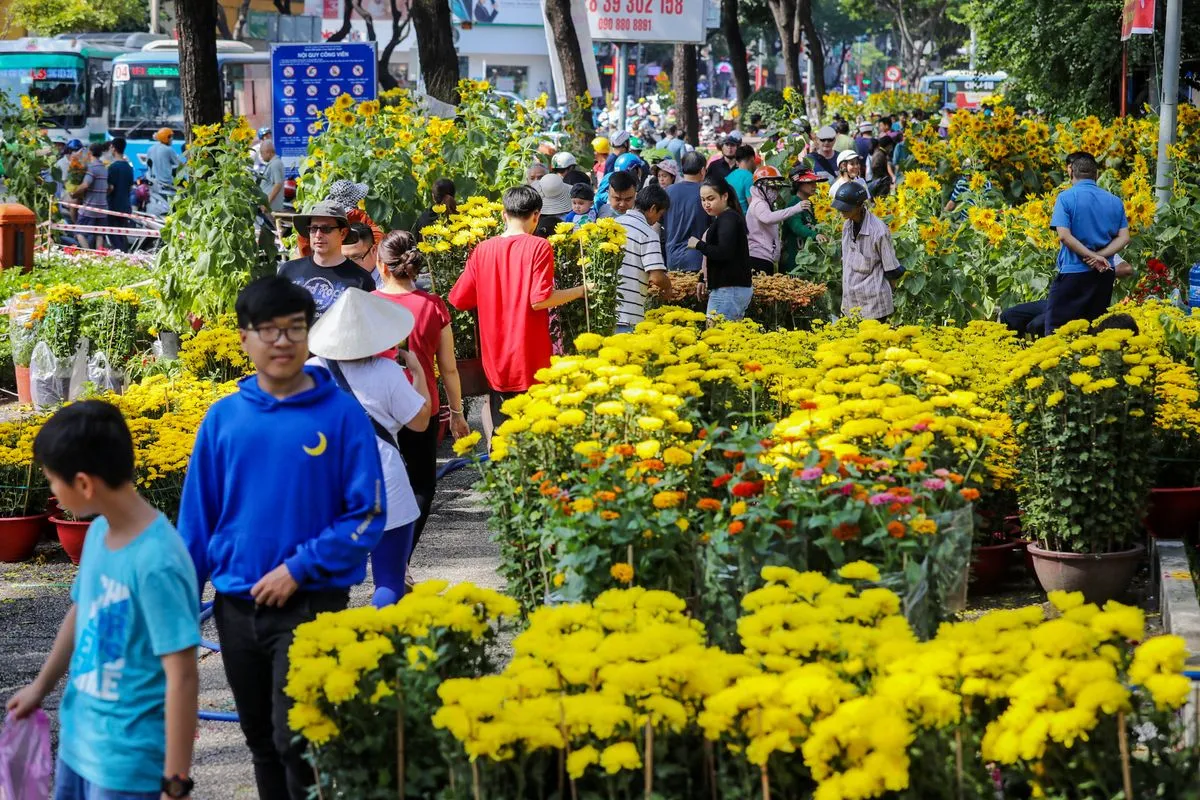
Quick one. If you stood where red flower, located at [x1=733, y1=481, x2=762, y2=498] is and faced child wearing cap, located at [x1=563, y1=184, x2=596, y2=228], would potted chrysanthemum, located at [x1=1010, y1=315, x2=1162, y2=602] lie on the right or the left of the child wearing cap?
right

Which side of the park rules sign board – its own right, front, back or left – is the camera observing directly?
front

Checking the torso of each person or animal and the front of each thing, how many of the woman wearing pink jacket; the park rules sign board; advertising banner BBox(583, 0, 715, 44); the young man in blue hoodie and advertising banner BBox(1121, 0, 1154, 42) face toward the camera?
4

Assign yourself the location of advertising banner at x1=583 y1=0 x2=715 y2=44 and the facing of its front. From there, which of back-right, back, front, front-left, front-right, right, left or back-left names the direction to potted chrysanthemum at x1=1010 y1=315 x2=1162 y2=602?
front

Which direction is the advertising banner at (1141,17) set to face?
toward the camera

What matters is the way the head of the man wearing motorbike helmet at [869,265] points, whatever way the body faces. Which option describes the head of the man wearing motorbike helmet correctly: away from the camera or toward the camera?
toward the camera

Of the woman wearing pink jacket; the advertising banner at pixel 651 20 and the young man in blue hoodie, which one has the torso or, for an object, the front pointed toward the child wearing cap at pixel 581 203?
the advertising banner

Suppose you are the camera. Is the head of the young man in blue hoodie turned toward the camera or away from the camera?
toward the camera

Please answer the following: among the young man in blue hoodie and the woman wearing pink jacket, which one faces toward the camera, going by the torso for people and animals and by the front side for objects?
the young man in blue hoodie

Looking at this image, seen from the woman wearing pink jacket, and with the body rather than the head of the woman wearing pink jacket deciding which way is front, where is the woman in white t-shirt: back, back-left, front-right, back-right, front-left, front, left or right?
right

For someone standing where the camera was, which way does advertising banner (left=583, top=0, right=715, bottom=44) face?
facing the viewer

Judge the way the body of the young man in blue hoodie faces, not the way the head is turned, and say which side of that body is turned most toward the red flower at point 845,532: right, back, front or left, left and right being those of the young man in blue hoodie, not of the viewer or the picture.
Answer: left

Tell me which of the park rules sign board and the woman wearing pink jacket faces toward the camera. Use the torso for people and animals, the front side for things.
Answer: the park rules sign board

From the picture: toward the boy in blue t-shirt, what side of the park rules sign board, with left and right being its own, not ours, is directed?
front

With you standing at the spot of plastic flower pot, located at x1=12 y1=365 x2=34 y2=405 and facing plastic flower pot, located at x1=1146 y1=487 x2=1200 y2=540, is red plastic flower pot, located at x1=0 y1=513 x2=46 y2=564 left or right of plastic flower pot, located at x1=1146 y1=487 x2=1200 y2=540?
right

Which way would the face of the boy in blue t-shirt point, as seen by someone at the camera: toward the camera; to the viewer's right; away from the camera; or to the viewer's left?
to the viewer's left

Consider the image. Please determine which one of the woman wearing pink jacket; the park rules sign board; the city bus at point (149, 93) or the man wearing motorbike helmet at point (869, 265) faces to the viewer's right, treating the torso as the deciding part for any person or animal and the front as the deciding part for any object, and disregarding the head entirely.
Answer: the woman wearing pink jacket

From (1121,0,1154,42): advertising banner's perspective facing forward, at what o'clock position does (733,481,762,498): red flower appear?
The red flower is roughly at 12 o'clock from the advertising banner.
